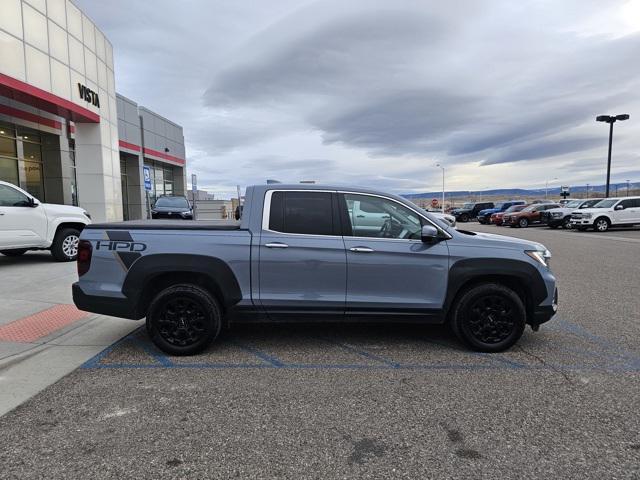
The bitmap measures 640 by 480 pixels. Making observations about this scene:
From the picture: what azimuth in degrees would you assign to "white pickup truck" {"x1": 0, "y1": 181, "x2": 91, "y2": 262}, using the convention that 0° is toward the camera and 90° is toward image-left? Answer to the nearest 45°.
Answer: approximately 270°

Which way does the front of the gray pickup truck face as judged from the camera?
facing to the right of the viewer

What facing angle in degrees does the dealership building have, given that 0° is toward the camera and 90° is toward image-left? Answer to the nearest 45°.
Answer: approximately 315°

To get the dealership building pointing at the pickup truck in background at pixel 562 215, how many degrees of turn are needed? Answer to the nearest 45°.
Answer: approximately 45° to its left
